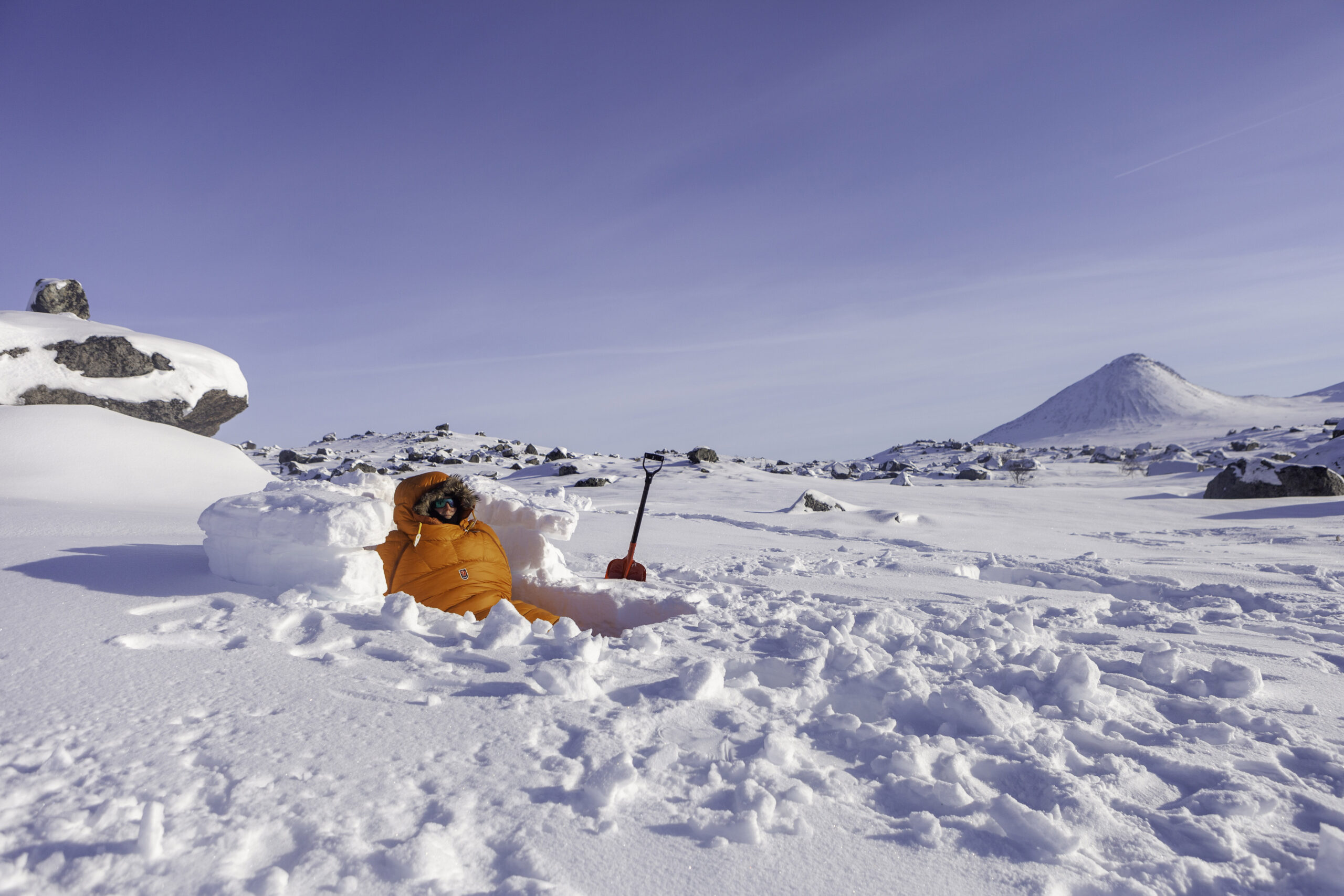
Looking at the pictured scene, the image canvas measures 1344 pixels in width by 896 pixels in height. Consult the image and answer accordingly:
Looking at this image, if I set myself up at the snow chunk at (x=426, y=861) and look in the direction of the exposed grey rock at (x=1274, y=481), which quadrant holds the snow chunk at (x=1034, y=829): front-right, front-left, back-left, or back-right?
front-right

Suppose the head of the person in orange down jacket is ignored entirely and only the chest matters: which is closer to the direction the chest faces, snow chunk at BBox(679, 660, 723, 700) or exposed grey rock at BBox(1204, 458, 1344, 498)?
the snow chunk

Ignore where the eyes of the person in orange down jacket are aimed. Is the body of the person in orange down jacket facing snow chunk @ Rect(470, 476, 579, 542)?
no

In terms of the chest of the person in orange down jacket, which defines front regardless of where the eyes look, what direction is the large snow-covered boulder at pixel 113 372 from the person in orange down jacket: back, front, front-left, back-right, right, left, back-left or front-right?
back

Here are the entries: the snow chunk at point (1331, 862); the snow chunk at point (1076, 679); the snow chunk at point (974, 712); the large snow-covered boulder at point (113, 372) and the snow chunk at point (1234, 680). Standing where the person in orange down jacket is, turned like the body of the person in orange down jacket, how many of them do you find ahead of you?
4

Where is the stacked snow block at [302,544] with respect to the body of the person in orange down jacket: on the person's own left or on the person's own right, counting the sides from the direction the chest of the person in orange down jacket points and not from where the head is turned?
on the person's own right

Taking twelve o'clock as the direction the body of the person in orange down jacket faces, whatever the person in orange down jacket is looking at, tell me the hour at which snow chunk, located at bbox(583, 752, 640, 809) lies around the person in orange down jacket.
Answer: The snow chunk is roughly at 1 o'clock from the person in orange down jacket.

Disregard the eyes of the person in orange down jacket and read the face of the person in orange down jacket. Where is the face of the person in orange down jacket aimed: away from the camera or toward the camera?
toward the camera

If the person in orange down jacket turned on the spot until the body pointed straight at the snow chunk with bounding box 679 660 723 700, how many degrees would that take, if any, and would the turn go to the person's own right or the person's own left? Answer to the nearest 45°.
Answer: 0° — they already face it

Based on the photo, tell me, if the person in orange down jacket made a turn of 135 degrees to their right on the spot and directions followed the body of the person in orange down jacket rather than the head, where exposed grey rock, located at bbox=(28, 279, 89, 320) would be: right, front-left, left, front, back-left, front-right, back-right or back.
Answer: front-right

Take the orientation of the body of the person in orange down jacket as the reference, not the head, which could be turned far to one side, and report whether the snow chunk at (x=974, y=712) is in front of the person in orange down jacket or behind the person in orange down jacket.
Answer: in front

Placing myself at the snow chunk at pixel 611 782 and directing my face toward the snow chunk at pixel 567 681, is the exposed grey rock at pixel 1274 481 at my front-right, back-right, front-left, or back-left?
front-right
